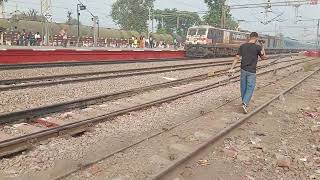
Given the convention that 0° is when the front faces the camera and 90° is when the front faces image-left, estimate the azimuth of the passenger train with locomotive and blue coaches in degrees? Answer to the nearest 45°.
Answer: approximately 45°

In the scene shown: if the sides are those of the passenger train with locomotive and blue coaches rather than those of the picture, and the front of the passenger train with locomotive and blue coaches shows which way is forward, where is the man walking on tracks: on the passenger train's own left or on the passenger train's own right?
on the passenger train's own left

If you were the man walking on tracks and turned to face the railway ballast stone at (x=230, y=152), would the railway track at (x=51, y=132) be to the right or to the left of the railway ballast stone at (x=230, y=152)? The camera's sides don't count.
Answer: right

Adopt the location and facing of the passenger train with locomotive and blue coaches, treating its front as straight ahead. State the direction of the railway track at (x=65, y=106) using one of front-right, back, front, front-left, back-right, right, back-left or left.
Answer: front-left

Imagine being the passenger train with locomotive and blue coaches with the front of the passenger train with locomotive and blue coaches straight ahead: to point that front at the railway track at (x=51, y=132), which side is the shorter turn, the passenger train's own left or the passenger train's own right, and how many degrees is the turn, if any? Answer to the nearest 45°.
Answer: approximately 45° to the passenger train's own left

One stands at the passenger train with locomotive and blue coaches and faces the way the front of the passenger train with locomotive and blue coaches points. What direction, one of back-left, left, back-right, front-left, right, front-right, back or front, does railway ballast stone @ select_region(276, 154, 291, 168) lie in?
front-left

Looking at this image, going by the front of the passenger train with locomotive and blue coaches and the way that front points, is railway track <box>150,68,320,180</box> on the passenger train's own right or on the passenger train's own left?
on the passenger train's own left
